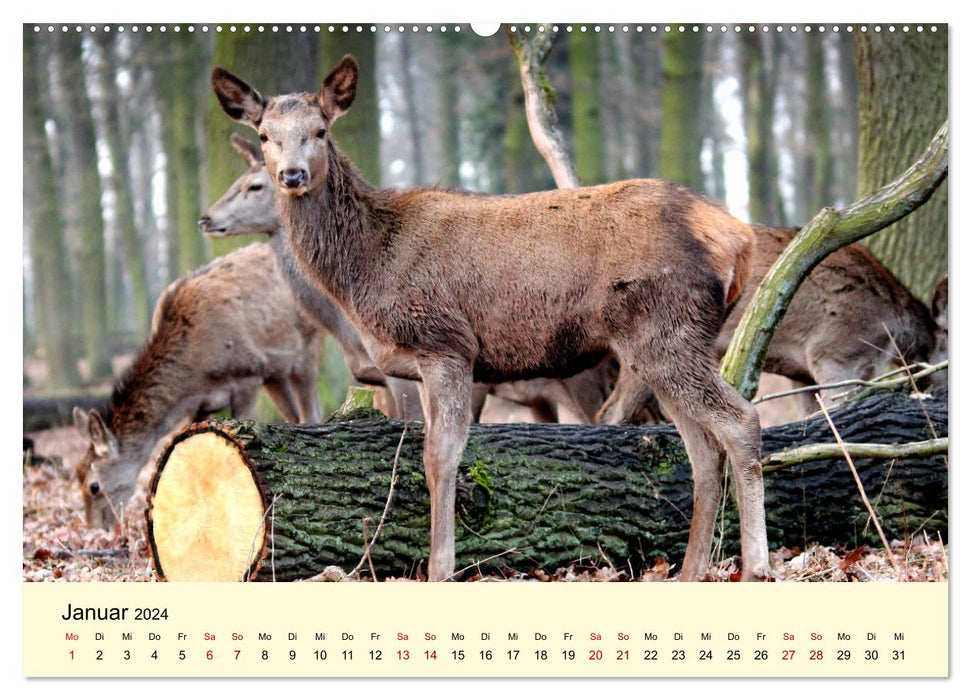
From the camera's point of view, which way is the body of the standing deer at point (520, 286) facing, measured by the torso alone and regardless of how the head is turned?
to the viewer's left

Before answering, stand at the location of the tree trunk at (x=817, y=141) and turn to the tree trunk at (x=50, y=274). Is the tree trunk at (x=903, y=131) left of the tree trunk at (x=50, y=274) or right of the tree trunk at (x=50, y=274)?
left

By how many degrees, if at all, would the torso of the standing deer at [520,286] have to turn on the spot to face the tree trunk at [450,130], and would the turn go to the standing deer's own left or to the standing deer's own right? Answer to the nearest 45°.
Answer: approximately 90° to the standing deer's own right

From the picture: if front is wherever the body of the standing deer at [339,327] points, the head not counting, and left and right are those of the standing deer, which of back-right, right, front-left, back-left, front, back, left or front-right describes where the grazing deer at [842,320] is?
back

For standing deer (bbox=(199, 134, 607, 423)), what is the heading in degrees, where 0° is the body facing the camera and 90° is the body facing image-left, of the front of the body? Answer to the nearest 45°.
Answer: approximately 90°
